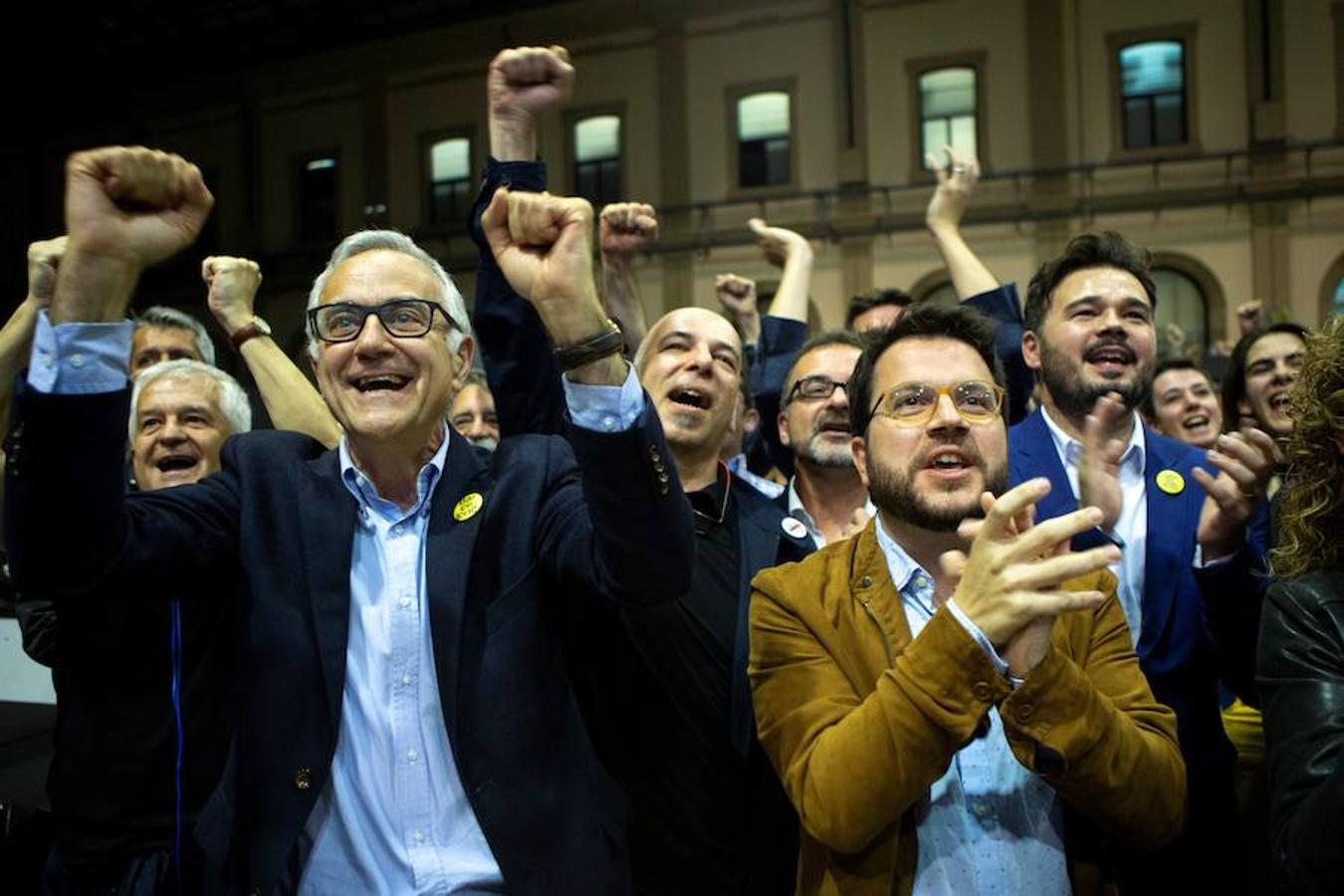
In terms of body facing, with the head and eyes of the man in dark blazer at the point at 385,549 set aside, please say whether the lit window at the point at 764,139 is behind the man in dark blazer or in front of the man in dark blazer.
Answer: behind

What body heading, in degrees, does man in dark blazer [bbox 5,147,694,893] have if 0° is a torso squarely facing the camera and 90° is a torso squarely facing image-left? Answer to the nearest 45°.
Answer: approximately 0°

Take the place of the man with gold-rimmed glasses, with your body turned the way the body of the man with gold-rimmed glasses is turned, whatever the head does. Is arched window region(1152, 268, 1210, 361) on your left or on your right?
on your left

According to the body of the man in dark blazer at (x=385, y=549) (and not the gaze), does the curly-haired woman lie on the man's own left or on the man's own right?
on the man's own left

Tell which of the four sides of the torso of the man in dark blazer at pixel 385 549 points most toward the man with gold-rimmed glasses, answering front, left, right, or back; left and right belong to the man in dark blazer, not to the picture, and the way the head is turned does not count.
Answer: left

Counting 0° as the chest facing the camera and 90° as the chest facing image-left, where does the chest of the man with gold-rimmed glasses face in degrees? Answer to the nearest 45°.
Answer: approximately 315°

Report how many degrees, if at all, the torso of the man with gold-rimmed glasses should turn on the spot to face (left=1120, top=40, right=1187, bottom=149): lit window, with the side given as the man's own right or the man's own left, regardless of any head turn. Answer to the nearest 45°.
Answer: approximately 135° to the man's own left

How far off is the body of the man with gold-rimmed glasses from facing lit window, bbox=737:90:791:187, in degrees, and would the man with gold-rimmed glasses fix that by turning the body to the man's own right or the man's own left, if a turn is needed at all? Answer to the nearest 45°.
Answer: approximately 135° to the man's own left
